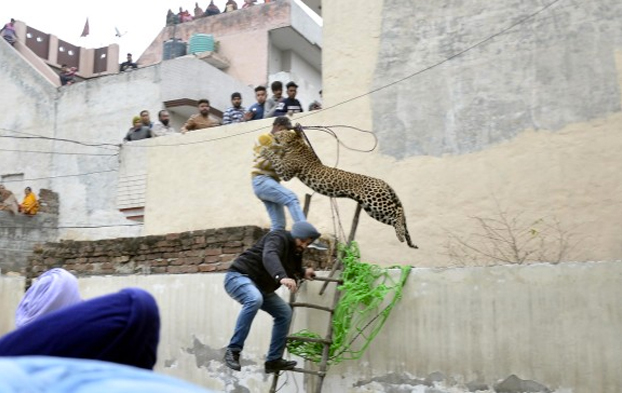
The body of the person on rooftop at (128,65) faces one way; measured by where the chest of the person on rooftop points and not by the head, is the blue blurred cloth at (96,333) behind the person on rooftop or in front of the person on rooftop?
in front

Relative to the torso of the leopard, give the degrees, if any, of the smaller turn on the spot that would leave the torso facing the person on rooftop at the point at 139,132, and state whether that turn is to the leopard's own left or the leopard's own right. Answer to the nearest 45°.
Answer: approximately 45° to the leopard's own right

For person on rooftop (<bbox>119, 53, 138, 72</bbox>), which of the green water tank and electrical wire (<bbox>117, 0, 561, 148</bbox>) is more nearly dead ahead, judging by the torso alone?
the electrical wire

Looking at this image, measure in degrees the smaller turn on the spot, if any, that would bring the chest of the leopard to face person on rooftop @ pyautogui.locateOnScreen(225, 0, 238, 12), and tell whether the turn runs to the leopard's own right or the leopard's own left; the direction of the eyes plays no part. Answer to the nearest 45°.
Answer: approximately 90° to the leopard's own right

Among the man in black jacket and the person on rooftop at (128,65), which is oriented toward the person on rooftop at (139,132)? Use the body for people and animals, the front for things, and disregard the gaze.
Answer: the person on rooftop at (128,65)

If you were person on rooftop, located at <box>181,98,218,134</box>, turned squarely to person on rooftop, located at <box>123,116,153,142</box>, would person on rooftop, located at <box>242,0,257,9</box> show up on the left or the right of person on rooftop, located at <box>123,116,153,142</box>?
right

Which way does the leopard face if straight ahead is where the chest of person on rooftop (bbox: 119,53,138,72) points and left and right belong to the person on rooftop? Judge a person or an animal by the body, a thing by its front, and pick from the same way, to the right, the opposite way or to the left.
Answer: to the right

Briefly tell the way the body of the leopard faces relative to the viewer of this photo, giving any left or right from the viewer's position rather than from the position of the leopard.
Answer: facing to the left of the viewer
